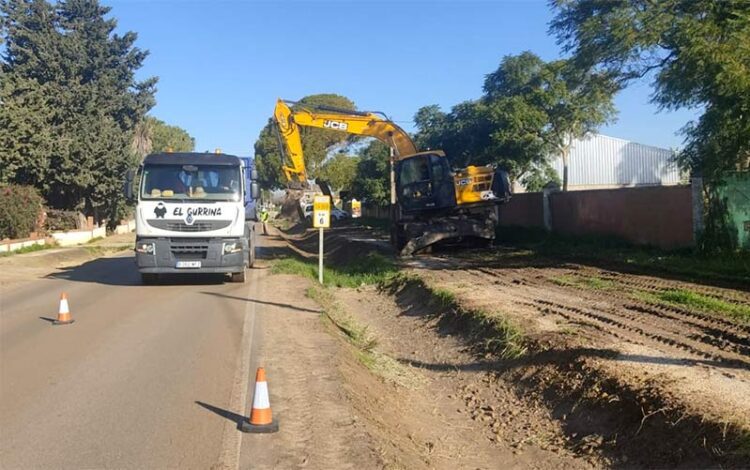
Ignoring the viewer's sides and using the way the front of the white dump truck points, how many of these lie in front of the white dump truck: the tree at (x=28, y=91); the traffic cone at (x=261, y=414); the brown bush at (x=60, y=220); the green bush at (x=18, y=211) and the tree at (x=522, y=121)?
1

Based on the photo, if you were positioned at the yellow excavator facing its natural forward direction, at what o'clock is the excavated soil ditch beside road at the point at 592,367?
The excavated soil ditch beside road is roughly at 9 o'clock from the yellow excavator.

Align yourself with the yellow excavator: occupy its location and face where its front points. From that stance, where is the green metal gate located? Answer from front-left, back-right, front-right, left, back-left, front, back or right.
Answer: back-left

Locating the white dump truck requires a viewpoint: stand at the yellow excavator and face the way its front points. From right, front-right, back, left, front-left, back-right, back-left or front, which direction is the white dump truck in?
front-left

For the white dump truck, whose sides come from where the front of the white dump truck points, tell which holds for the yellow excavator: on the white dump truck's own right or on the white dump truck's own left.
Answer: on the white dump truck's own left

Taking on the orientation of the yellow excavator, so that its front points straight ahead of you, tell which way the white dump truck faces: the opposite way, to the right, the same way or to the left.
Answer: to the left

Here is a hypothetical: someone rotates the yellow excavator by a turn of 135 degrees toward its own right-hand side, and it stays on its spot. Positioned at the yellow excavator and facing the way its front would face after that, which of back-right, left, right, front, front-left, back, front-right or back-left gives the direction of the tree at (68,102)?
left

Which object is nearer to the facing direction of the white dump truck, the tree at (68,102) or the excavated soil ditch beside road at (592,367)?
the excavated soil ditch beside road

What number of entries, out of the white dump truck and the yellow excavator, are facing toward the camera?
1

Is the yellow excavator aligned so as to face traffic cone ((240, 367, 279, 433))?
no

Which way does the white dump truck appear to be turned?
toward the camera

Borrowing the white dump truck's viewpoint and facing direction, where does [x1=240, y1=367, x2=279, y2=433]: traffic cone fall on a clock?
The traffic cone is roughly at 12 o'clock from the white dump truck.

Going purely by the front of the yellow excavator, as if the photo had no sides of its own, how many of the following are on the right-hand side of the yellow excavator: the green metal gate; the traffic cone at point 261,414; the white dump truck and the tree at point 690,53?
0

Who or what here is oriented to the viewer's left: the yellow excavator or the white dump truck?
the yellow excavator

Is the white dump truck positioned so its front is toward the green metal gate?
no

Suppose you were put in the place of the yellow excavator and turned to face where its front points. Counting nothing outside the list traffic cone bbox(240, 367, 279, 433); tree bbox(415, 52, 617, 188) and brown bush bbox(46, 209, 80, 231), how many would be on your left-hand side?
1

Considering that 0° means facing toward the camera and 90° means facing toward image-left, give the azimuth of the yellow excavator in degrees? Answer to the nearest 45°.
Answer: approximately 90°
